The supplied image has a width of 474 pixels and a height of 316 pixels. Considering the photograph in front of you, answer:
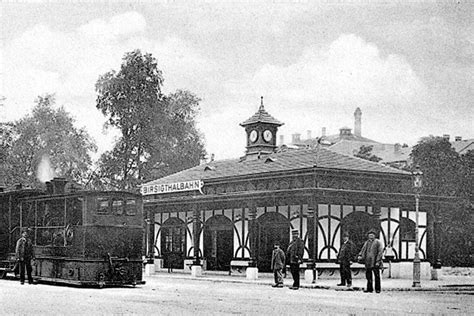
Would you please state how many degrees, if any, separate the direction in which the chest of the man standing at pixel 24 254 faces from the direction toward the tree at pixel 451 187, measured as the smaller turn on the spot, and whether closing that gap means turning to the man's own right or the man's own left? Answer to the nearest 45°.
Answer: approximately 135° to the man's own left

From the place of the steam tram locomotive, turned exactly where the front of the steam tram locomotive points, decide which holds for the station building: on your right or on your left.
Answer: on your left

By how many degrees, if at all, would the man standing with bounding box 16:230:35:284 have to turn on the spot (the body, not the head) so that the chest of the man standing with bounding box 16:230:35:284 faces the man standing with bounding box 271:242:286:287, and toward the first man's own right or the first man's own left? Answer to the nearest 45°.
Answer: approximately 90° to the first man's own left

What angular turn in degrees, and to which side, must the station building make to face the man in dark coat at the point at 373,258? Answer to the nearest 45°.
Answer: approximately 45° to its left

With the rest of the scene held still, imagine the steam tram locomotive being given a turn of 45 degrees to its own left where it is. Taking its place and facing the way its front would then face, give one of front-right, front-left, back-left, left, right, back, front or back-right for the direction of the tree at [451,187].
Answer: front-left

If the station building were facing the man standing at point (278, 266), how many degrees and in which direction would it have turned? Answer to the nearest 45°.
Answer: approximately 45° to its left

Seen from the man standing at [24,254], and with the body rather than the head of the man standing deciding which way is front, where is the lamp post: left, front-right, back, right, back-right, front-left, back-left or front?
left

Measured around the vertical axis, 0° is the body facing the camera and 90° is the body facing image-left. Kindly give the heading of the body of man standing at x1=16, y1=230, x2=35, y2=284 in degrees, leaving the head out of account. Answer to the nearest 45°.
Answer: approximately 0°

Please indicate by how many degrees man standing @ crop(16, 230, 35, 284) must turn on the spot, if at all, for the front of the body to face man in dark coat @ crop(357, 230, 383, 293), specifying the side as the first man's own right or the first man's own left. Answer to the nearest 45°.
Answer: approximately 45° to the first man's own left
